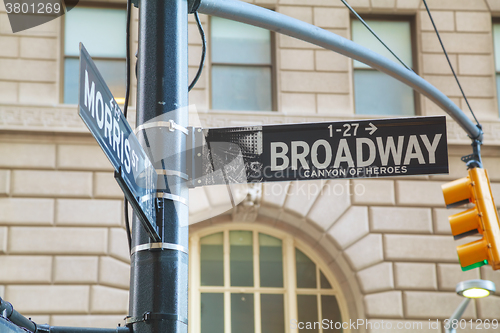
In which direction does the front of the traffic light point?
to the viewer's left

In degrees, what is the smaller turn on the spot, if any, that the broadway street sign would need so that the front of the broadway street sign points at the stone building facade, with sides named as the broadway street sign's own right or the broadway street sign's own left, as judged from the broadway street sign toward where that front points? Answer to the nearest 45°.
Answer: approximately 180°

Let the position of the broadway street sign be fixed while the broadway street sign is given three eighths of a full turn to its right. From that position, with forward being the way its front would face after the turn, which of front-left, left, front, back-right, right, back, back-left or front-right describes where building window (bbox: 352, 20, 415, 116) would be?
front-right

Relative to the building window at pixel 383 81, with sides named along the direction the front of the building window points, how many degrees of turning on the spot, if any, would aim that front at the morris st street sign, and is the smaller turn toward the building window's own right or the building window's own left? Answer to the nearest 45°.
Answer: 0° — it already faces it

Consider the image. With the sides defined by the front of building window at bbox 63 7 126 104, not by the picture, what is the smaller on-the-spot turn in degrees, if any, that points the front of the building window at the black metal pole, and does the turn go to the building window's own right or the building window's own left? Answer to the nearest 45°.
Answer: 0° — it already faces it

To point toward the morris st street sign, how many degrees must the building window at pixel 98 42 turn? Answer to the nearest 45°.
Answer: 0° — it already faces it
